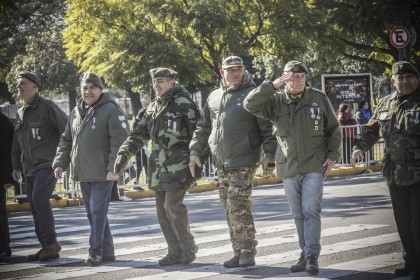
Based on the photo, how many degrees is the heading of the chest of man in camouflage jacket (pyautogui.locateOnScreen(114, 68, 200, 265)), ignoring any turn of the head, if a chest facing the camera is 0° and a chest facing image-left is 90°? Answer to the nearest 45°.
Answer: approximately 45°

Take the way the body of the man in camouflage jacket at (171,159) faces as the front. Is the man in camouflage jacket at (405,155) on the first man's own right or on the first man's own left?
on the first man's own left

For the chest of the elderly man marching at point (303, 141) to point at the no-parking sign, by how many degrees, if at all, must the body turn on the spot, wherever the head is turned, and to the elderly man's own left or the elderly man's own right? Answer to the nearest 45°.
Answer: approximately 180°

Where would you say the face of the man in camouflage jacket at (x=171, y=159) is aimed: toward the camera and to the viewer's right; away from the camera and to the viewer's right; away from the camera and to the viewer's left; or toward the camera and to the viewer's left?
toward the camera and to the viewer's left

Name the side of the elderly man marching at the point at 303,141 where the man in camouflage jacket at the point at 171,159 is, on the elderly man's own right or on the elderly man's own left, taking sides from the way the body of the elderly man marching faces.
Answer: on the elderly man's own right

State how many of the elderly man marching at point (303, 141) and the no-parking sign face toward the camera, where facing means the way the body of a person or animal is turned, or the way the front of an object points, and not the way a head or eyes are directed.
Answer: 2

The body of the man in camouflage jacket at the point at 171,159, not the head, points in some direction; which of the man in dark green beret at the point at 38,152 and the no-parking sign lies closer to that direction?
the man in dark green beret

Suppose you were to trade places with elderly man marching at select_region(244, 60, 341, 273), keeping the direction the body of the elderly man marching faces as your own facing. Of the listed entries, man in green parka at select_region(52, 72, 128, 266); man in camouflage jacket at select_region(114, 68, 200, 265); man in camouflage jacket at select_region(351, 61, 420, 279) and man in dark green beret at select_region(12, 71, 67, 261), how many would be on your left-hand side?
1

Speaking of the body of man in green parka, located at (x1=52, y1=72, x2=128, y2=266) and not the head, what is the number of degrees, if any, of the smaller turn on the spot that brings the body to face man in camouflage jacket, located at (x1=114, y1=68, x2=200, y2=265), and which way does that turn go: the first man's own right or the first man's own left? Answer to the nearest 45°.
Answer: approximately 90° to the first man's own left

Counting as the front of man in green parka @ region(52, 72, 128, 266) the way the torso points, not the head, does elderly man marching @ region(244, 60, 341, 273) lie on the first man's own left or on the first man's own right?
on the first man's own left

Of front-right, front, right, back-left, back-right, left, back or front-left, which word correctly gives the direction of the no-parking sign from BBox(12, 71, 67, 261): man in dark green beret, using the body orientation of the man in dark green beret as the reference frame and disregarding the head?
back
